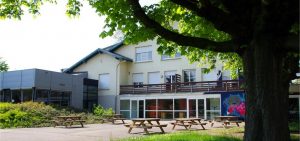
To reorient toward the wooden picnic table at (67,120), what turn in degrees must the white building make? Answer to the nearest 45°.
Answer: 0° — it already faces it

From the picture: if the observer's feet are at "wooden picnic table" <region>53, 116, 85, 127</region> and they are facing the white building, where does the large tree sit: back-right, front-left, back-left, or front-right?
back-right

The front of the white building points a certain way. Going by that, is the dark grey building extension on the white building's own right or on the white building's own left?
on the white building's own right

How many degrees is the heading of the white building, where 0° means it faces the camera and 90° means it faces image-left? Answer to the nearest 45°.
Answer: approximately 0°

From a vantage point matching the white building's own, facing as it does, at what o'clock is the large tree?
The large tree is roughly at 12 o'clock from the white building.
